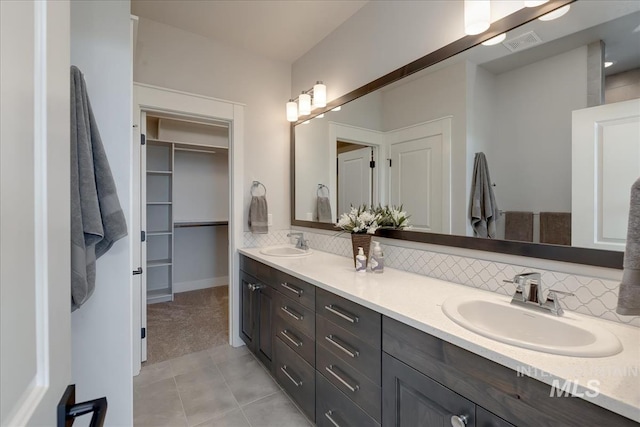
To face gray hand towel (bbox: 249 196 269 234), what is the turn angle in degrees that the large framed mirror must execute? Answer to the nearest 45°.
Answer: approximately 45° to its right

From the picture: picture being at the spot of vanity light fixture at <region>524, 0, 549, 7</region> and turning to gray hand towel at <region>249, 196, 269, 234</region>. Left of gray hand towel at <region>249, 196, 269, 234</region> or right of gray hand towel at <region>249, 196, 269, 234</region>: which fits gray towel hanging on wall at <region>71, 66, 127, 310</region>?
left

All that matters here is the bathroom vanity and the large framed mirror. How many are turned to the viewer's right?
0

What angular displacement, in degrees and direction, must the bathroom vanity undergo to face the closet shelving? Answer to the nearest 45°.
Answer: approximately 90° to its right

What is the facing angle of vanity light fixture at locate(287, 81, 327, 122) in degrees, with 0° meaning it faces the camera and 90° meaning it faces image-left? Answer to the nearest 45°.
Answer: approximately 45°

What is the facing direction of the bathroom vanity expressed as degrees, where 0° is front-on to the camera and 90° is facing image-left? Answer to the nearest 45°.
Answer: approximately 45°

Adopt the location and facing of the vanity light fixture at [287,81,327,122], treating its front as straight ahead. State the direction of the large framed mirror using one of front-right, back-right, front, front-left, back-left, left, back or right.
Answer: left

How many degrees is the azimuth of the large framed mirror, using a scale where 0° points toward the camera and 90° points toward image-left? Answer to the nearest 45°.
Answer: approximately 45°

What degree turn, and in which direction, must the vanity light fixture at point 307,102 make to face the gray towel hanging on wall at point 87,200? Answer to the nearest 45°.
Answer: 0° — it already faces it
